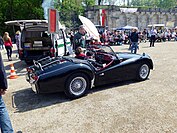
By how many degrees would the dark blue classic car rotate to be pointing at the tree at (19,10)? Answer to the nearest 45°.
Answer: approximately 45° to its left

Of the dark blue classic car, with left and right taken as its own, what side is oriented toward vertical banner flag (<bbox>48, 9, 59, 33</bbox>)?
left

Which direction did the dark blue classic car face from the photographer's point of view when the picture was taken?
facing away from the viewer and to the right of the viewer
